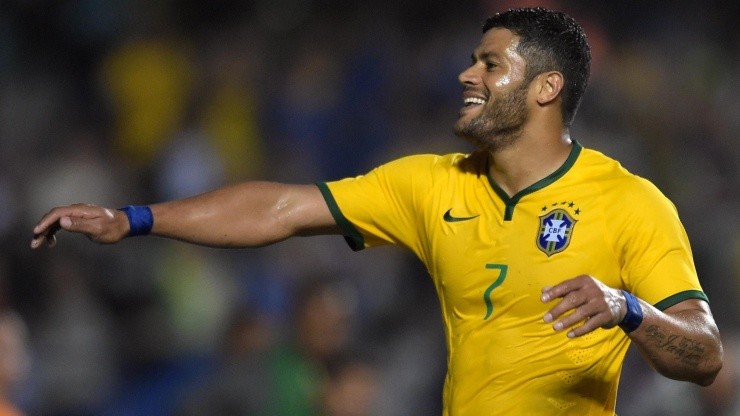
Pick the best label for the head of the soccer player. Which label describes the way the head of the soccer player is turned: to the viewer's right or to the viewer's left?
to the viewer's left

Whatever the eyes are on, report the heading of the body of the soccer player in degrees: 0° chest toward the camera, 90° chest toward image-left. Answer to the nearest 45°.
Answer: approximately 45°
